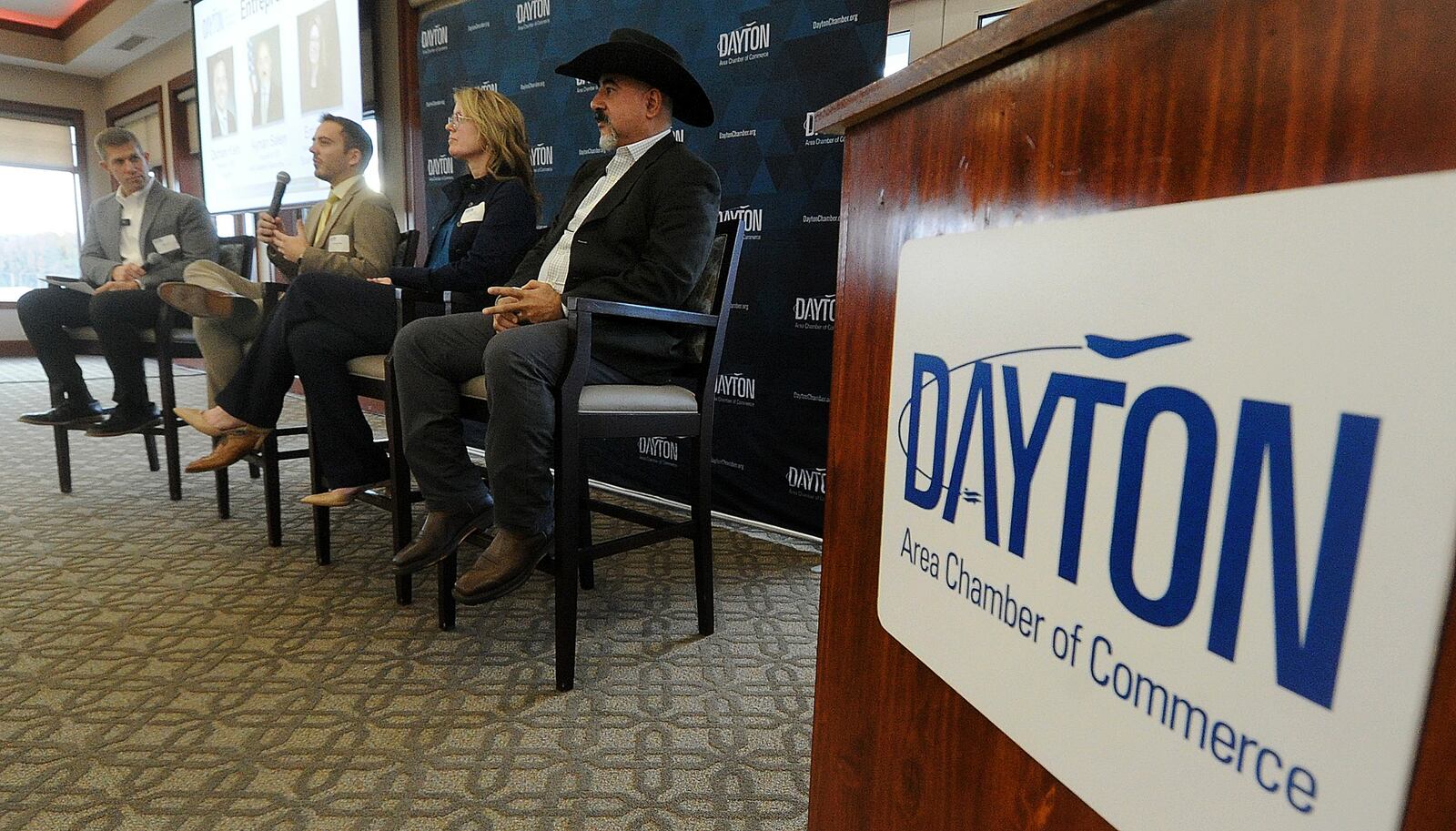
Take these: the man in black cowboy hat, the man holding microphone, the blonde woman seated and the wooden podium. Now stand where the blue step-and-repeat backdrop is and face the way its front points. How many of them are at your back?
0

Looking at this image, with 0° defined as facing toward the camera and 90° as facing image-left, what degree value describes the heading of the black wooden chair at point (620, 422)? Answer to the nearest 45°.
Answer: approximately 45°

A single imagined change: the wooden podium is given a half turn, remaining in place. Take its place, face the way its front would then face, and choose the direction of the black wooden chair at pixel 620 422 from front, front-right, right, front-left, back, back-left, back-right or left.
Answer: left

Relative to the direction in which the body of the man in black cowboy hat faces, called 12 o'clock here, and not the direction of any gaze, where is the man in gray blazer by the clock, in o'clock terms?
The man in gray blazer is roughly at 3 o'clock from the man in black cowboy hat.

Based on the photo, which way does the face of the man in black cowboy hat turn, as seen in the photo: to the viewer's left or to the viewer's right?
to the viewer's left

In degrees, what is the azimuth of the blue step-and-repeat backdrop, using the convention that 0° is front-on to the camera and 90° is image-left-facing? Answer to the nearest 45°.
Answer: approximately 45°

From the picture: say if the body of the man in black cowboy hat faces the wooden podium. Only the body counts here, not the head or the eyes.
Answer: no

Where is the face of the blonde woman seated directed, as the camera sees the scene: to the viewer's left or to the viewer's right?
to the viewer's left

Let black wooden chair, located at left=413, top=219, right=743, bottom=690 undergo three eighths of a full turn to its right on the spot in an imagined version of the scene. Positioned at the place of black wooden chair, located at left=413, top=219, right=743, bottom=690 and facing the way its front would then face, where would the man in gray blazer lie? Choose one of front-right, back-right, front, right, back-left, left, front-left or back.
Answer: front-left

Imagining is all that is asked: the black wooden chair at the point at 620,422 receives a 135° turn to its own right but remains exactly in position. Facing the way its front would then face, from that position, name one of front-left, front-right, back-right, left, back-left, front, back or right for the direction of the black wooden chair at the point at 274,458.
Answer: front-left

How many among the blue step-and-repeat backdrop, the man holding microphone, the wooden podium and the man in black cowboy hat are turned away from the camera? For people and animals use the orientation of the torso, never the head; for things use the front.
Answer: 0

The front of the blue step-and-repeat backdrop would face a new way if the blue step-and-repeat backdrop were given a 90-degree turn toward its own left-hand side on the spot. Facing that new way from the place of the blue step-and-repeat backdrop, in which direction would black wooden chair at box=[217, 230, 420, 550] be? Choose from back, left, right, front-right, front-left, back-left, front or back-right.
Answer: back-right

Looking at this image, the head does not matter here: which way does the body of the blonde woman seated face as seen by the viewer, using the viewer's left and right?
facing to the left of the viewer

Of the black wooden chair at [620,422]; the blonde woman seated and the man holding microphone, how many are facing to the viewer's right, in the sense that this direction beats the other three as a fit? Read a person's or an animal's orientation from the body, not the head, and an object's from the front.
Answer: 0

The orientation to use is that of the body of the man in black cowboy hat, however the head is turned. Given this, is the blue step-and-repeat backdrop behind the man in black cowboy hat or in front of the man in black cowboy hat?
behind

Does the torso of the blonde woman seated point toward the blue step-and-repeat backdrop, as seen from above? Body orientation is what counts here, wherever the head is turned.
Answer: no

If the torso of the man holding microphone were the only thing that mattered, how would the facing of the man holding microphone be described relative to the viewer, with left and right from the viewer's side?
facing the viewer and to the left of the viewer

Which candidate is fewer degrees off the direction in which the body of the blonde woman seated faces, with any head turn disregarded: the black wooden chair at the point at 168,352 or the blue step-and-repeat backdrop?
the black wooden chair
